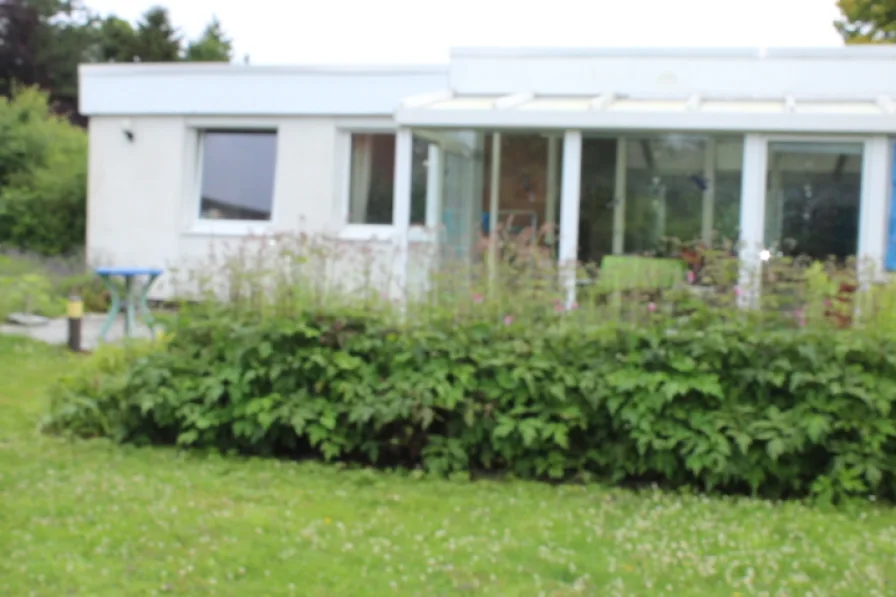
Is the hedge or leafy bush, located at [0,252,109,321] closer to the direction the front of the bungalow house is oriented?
the hedge

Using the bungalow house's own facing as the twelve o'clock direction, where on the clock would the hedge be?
The hedge is roughly at 12 o'clock from the bungalow house.

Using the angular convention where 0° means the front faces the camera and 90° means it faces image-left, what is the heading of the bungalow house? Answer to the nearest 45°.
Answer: approximately 0°

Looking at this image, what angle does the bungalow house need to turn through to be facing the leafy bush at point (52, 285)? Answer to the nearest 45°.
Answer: approximately 90° to its right

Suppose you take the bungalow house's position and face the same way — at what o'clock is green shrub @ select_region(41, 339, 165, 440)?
The green shrub is roughly at 1 o'clock from the bungalow house.
